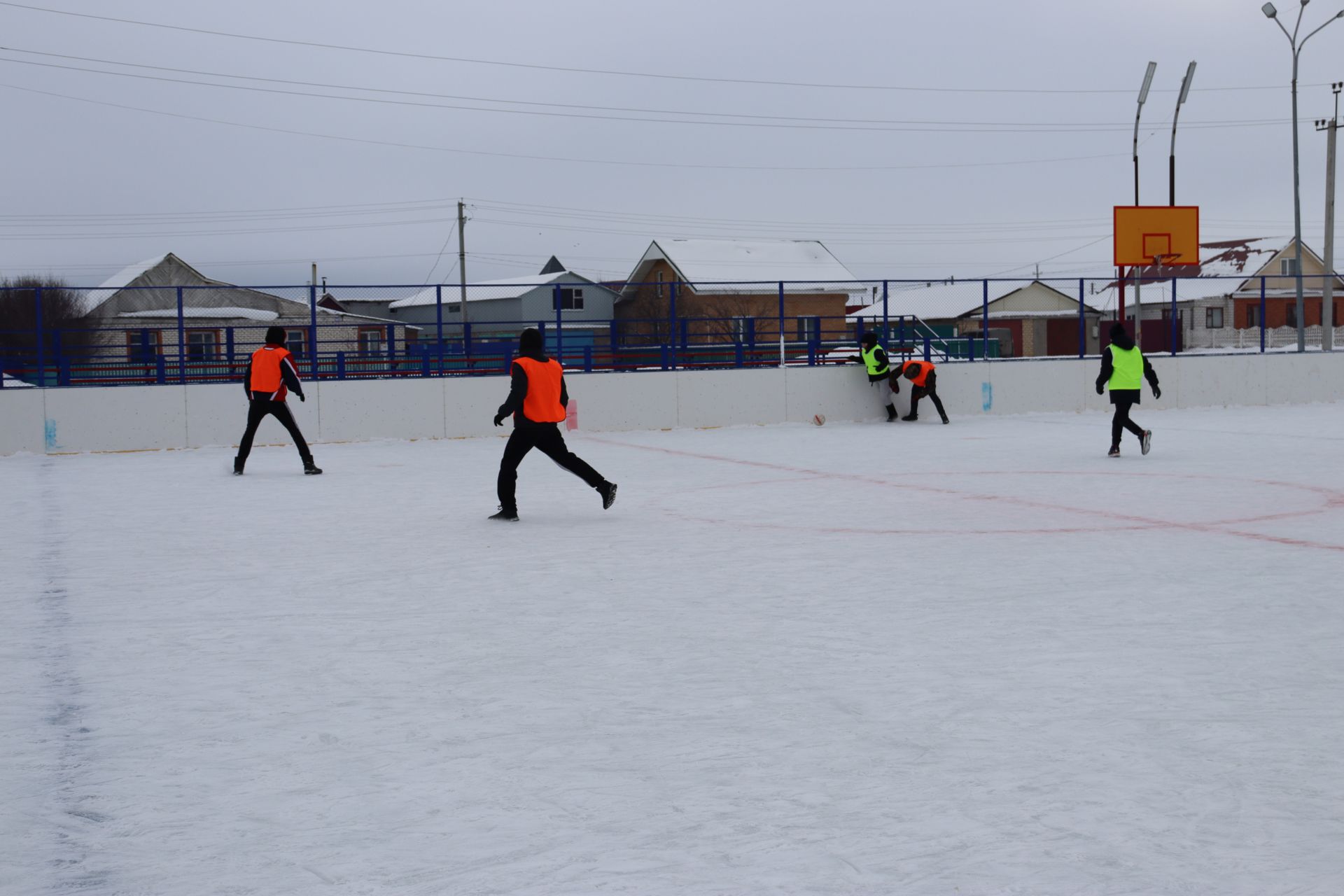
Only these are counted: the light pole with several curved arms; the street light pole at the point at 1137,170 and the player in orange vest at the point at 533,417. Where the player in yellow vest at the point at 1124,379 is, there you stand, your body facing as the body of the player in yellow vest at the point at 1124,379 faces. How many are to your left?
1

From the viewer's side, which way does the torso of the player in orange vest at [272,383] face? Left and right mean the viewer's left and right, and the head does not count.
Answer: facing away from the viewer and to the right of the viewer

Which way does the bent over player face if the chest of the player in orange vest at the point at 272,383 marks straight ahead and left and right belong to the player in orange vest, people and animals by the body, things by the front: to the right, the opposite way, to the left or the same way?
to the left

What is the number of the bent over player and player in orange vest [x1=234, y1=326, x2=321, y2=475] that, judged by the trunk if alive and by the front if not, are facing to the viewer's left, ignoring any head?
1

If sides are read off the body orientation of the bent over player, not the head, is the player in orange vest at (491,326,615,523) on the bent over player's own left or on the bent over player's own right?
on the bent over player's own left

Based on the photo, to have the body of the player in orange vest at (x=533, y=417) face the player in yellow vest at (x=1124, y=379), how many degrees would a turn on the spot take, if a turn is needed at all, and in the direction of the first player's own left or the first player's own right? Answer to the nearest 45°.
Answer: approximately 90° to the first player's own right

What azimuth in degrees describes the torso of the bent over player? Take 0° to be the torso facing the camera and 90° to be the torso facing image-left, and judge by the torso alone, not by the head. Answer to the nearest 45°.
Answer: approximately 90°

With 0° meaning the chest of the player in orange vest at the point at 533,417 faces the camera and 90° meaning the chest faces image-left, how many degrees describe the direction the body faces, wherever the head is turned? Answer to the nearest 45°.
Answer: approximately 135°

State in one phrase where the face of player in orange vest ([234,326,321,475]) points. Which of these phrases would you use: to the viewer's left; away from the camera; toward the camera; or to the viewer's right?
away from the camera
